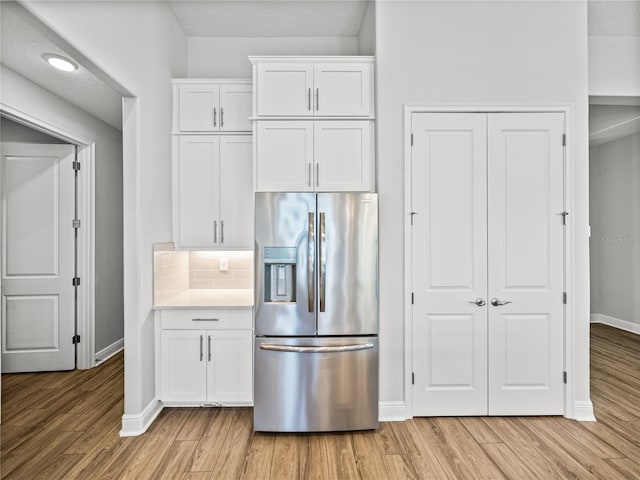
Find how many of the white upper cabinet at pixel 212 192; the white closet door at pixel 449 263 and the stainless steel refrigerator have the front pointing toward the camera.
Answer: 3

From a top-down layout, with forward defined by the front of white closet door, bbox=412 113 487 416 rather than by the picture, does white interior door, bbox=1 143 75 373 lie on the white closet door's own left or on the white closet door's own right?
on the white closet door's own right

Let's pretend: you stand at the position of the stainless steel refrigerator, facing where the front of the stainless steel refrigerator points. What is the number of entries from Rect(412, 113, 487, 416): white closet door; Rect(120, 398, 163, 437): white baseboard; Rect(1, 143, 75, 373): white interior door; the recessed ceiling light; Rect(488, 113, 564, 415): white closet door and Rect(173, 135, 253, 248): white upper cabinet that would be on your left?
2

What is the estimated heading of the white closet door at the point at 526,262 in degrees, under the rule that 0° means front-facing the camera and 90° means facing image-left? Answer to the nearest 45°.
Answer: approximately 0°

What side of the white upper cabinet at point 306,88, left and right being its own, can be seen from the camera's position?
front

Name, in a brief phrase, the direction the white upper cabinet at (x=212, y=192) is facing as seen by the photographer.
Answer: facing the viewer

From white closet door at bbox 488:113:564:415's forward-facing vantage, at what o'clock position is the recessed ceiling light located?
The recessed ceiling light is roughly at 2 o'clock from the white closet door.

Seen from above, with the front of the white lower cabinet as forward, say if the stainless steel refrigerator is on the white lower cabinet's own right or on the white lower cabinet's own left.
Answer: on the white lower cabinet's own left

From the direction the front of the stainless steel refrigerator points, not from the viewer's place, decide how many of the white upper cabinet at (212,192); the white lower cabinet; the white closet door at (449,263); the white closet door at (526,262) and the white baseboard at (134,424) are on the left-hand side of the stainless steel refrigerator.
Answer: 2

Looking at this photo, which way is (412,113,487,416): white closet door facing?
toward the camera

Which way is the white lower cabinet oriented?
toward the camera

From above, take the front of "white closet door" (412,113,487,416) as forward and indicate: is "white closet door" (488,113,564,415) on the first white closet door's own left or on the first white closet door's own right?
on the first white closet door's own left

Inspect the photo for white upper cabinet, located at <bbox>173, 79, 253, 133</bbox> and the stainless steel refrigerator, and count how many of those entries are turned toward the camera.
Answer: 2
